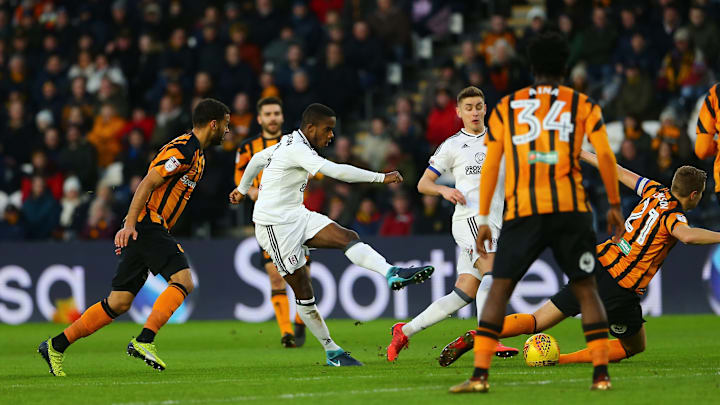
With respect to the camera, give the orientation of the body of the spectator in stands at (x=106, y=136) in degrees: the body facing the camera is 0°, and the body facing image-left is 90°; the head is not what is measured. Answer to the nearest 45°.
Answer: approximately 0°

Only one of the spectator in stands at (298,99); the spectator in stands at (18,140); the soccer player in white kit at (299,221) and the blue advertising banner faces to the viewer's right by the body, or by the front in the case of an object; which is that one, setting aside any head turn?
the soccer player in white kit

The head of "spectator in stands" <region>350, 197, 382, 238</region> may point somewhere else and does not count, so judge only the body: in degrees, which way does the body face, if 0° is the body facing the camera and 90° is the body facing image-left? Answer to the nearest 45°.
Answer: approximately 0°
